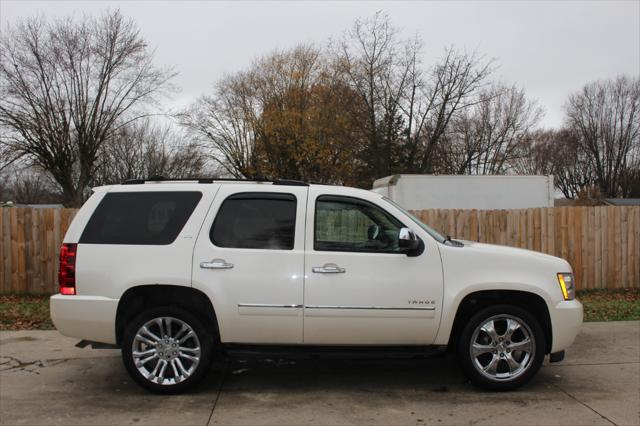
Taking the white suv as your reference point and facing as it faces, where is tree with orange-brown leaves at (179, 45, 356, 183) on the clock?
The tree with orange-brown leaves is roughly at 9 o'clock from the white suv.

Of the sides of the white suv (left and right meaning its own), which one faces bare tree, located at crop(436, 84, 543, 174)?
left

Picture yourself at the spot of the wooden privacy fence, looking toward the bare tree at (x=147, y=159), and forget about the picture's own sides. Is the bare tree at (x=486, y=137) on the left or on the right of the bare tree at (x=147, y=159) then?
right

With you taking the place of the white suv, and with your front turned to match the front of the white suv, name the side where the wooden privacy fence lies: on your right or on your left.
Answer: on your left

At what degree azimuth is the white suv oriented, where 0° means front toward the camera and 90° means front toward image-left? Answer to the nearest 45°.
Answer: approximately 270°

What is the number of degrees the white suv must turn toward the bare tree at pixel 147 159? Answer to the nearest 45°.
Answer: approximately 90° to its left
